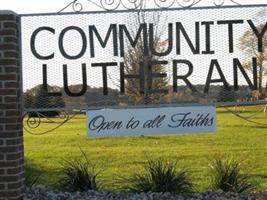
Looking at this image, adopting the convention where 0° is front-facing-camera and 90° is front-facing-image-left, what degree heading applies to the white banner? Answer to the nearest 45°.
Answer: approximately 0°

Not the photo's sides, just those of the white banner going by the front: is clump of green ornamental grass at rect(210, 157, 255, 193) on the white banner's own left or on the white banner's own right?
on the white banner's own left
